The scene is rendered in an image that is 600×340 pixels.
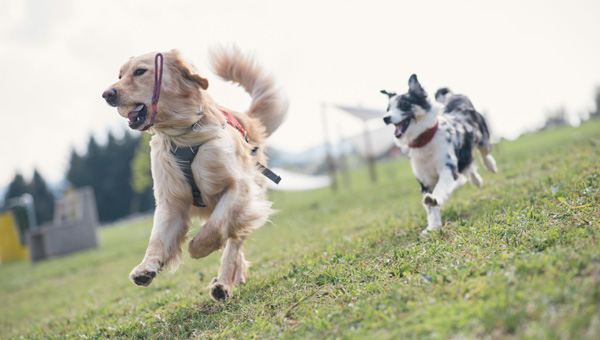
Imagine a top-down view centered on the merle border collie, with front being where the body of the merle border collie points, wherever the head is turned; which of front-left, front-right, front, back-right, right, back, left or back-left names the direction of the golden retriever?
front

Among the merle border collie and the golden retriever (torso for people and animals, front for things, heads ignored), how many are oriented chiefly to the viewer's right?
0

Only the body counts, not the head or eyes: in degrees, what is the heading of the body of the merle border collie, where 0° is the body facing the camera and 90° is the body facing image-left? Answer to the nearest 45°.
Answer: approximately 45°

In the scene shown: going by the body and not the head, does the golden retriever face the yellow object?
no

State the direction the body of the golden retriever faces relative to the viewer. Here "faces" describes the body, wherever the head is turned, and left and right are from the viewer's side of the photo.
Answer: facing the viewer and to the left of the viewer

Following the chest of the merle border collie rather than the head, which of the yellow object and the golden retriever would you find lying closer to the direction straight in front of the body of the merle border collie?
the golden retriever

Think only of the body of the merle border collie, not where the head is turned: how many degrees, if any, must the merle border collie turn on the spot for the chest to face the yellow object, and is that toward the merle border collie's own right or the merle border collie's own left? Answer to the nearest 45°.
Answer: approximately 90° to the merle border collie's own right

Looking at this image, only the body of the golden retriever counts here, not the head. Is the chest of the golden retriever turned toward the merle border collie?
no
